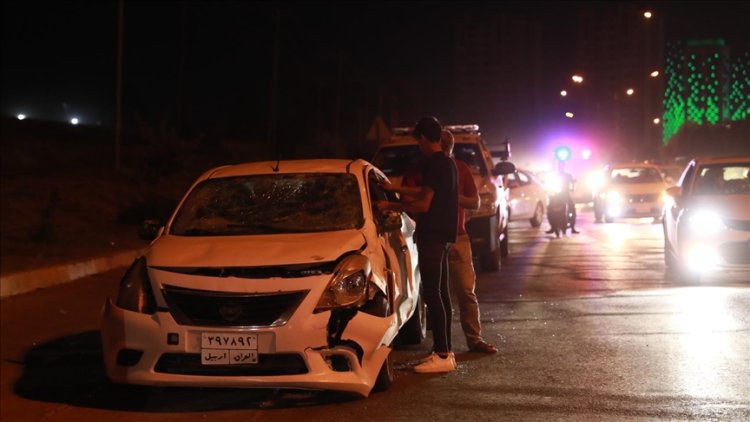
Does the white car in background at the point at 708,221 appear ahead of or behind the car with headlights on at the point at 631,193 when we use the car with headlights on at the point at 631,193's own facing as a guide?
ahead

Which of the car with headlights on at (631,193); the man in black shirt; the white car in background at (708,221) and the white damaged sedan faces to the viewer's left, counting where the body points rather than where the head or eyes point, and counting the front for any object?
the man in black shirt

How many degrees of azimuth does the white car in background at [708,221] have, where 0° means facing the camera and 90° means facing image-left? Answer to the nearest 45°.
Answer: approximately 0°

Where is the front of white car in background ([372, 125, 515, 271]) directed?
toward the camera

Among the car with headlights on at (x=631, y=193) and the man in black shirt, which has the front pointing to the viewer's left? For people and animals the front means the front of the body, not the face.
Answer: the man in black shirt

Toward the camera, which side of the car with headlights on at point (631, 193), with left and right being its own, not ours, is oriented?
front

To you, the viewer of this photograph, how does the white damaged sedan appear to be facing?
facing the viewer

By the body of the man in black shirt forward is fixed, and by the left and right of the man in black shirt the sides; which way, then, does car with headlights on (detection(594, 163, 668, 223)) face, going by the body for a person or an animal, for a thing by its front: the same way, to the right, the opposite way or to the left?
to the left

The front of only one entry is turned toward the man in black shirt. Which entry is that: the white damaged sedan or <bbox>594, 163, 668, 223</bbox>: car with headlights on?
the car with headlights on

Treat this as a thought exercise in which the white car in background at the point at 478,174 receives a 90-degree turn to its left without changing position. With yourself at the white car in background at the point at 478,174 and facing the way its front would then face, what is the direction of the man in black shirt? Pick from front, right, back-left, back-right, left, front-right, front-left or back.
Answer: right

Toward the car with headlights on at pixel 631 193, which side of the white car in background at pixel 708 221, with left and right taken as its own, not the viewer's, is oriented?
back

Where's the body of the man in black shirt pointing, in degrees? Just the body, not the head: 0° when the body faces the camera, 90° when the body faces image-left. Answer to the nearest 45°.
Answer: approximately 90°

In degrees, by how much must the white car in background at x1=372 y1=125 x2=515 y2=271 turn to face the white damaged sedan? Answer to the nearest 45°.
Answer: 0° — it already faces it

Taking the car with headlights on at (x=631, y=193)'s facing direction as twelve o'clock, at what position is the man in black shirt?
The man in black shirt is roughly at 12 o'clock from the car with headlights on.
